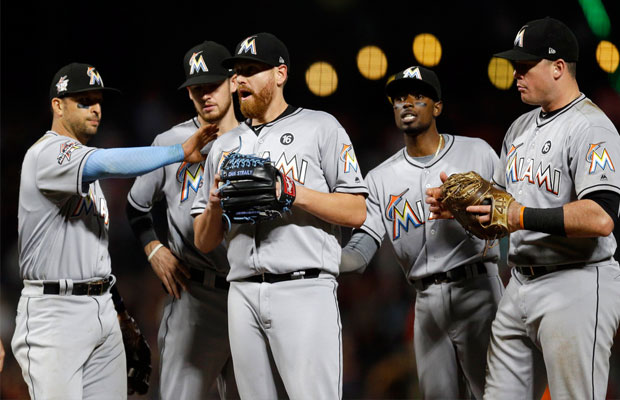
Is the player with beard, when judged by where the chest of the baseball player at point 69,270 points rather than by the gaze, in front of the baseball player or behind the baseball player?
in front

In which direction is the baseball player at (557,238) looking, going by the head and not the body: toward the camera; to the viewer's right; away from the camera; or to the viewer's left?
to the viewer's left

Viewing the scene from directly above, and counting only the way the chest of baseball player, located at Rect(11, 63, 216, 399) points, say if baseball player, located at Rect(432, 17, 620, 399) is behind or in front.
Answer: in front

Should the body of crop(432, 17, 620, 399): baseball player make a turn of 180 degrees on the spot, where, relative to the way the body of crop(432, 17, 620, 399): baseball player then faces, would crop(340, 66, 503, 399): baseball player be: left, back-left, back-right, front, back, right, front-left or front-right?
left

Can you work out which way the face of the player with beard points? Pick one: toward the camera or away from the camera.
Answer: toward the camera

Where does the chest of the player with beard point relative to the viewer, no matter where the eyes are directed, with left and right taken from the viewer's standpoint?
facing the viewer and to the left of the viewer

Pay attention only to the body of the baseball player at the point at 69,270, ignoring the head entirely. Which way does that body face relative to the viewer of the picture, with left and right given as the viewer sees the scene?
facing the viewer and to the right of the viewer

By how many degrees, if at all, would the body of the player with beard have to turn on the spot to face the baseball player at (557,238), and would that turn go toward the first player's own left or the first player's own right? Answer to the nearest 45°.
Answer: approximately 135° to the first player's own left

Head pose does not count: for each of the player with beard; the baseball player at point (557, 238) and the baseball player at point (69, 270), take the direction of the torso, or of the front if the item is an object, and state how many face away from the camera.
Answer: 0

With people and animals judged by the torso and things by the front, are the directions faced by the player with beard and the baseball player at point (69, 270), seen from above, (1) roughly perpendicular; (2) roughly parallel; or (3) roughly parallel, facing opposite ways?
roughly perpendicular

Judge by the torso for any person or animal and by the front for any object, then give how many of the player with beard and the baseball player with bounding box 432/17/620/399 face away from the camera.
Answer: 0

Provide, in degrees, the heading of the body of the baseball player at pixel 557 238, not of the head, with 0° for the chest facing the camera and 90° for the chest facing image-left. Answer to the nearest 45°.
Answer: approximately 45°
